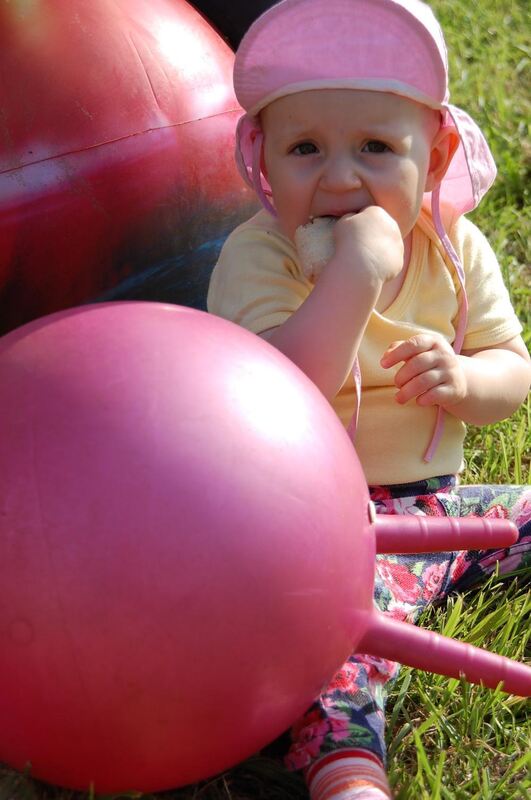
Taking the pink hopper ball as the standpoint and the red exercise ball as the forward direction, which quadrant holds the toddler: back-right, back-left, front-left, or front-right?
front-right

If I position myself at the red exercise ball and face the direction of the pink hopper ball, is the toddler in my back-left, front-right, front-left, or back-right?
front-left

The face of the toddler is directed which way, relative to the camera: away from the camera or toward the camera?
toward the camera

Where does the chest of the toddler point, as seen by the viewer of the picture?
toward the camera

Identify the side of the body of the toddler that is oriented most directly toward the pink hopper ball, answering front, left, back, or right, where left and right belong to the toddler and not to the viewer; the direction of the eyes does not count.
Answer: front
